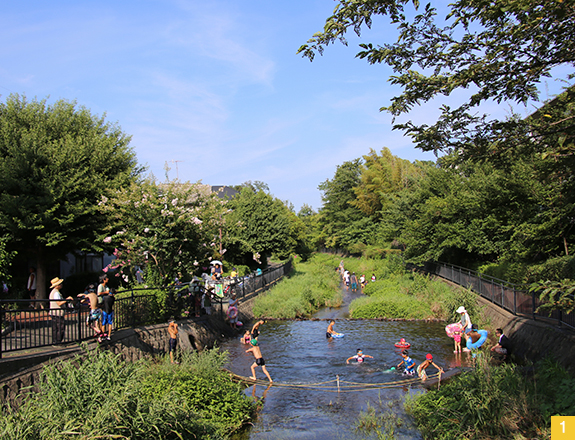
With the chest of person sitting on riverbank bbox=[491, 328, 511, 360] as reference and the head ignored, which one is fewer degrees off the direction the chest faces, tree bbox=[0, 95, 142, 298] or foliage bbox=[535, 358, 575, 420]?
the tree

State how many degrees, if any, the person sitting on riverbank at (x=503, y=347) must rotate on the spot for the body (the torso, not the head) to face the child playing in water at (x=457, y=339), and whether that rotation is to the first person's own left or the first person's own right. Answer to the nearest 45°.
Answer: approximately 45° to the first person's own right

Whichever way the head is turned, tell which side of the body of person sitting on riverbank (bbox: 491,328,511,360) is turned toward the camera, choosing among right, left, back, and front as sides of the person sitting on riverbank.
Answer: left

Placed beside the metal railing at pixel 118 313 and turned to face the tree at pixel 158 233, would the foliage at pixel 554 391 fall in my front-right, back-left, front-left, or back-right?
back-right

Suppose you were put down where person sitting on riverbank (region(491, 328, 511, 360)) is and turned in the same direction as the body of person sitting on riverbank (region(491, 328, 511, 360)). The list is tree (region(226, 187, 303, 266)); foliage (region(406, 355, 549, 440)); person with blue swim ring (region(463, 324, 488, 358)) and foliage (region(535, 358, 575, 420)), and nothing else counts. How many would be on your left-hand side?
2

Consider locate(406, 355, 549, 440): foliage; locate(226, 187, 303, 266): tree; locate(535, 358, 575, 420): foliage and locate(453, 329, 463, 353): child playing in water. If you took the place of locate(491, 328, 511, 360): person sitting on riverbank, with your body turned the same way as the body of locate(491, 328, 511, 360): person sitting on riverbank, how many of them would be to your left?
2

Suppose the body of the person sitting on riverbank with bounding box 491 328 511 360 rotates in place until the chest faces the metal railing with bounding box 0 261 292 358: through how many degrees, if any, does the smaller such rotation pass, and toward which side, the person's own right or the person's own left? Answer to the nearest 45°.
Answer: approximately 45° to the person's own left

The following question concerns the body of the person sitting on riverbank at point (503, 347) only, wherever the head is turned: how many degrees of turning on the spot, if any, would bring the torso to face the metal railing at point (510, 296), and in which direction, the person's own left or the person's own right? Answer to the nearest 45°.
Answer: approximately 90° to the person's own right

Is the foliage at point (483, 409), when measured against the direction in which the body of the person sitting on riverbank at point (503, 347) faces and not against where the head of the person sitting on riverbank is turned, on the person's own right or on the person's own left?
on the person's own left

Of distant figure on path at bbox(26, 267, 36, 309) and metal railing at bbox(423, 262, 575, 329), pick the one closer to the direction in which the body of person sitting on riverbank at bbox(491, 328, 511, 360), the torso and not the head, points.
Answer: the distant figure on path

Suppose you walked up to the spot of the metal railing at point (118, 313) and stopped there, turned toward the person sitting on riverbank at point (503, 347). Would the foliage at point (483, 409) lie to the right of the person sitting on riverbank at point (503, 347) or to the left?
right

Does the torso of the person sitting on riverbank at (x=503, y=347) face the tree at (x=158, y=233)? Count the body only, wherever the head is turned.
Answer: yes

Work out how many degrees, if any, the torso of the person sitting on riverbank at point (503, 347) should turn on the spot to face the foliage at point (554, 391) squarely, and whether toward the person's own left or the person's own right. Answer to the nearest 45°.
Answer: approximately 90° to the person's own left

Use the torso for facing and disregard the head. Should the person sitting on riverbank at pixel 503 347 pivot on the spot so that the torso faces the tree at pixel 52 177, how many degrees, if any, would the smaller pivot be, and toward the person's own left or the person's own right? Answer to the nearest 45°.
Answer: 0° — they already face it
